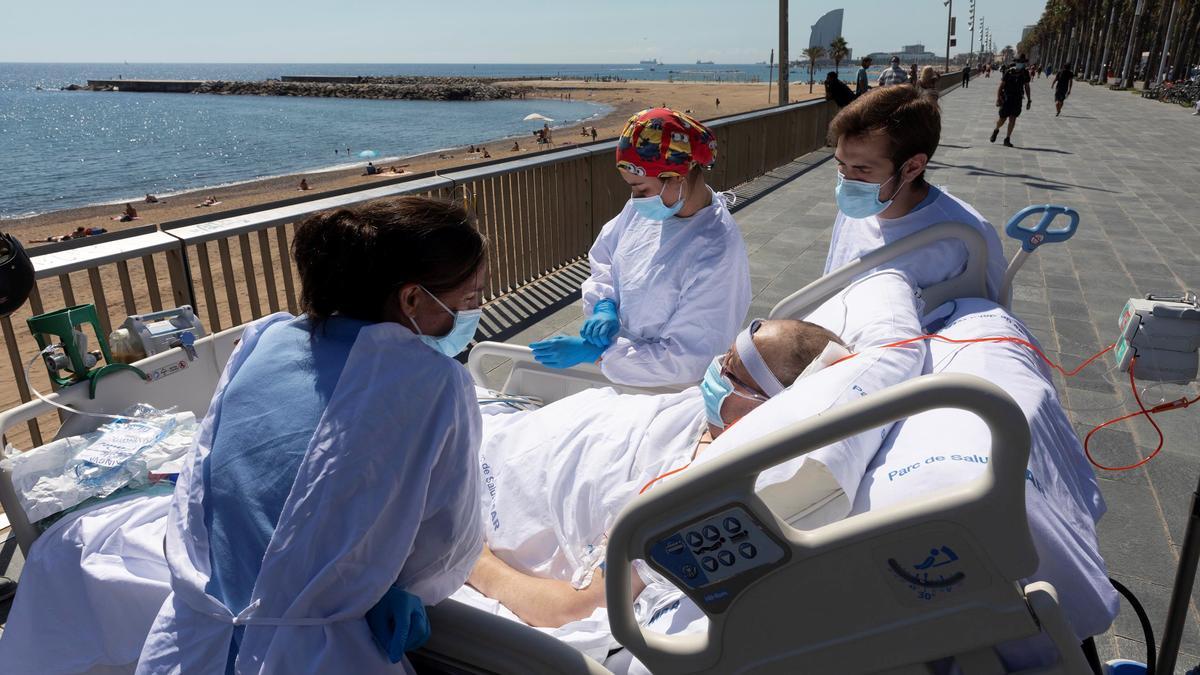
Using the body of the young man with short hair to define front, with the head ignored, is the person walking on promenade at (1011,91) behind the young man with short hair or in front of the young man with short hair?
behind

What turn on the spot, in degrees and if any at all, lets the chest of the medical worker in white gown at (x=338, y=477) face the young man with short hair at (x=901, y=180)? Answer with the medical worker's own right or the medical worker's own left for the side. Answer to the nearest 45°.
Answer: approximately 45° to the medical worker's own right

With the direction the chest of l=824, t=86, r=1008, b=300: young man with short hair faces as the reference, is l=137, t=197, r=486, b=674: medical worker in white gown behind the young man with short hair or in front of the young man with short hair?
in front

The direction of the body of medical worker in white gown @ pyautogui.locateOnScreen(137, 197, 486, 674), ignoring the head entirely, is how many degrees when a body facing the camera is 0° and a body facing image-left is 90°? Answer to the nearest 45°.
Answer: approximately 225°

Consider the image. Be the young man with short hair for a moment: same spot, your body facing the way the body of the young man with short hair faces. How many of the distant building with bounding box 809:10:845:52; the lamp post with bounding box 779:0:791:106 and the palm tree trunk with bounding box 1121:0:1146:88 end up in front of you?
0

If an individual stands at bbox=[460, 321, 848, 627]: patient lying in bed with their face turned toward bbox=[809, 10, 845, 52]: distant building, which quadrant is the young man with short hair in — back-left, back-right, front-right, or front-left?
front-right

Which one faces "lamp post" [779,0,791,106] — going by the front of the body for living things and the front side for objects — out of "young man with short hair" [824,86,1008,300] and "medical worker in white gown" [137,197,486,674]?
the medical worker in white gown

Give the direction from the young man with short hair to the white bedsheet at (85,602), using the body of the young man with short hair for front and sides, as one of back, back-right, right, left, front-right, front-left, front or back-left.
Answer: front

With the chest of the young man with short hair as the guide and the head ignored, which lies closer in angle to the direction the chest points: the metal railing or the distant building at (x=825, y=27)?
the metal railing

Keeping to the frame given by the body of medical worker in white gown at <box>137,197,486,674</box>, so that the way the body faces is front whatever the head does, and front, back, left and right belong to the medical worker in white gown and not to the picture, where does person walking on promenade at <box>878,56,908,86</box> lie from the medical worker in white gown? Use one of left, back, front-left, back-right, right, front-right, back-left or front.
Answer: front

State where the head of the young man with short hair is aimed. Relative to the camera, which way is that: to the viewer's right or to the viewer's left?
to the viewer's left

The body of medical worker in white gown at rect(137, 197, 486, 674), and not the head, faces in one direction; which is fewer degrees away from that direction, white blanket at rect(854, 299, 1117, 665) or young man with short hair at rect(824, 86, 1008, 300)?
the young man with short hair

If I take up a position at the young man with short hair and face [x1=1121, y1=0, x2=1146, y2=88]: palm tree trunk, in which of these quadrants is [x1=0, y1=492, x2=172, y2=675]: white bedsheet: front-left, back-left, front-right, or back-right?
back-left

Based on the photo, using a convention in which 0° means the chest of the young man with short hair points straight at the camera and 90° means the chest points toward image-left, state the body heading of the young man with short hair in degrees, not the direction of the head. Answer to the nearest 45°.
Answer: approximately 45°
